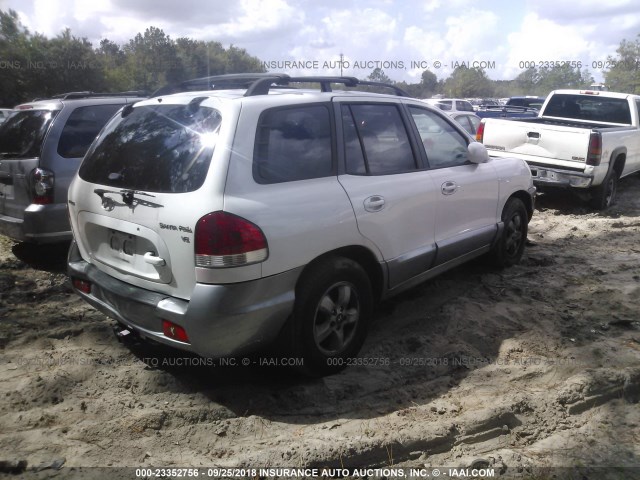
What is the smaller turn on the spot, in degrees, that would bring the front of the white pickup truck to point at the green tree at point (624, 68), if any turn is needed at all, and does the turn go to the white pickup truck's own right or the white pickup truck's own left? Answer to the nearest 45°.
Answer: approximately 45° to the white pickup truck's own left

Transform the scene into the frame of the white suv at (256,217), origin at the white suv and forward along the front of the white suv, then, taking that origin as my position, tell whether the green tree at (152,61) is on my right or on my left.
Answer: on my left

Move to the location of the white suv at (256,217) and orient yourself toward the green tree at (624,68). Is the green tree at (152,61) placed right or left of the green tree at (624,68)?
left

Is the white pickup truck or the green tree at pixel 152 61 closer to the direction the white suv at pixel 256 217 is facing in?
the white pickup truck

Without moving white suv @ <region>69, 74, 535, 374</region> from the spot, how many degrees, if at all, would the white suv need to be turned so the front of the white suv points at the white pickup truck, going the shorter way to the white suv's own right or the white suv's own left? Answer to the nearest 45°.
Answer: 0° — it already faces it

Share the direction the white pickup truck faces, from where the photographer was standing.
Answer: facing away from the viewer and to the right of the viewer

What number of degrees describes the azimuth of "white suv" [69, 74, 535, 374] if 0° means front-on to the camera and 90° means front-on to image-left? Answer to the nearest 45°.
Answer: approximately 225°

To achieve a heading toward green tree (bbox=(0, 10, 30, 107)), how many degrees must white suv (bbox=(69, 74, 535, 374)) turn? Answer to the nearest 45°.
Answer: approximately 90° to its left
